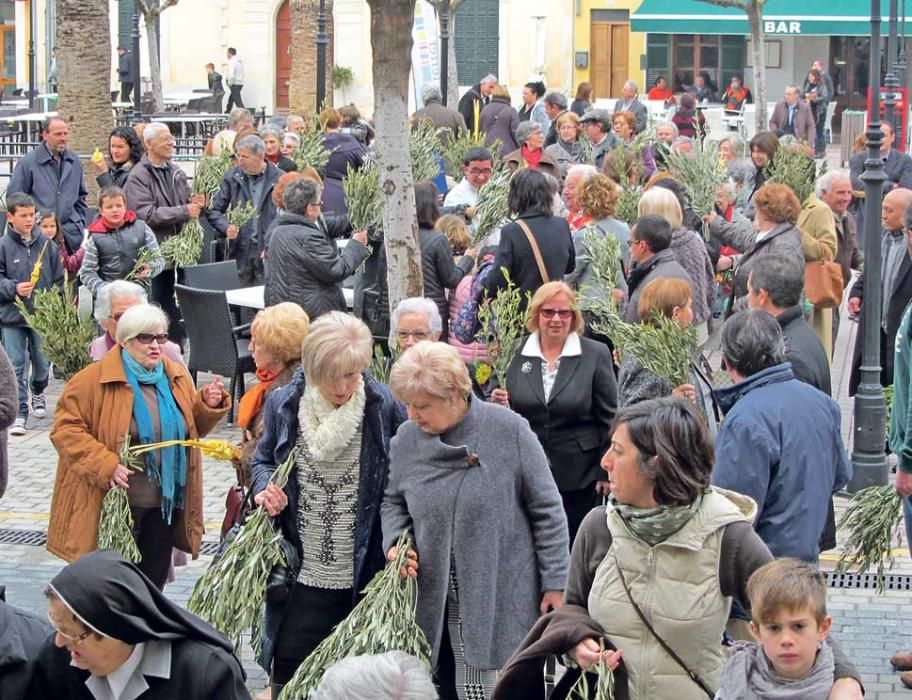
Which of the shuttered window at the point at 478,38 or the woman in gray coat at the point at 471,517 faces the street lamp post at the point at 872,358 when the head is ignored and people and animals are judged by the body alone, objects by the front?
the shuttered window

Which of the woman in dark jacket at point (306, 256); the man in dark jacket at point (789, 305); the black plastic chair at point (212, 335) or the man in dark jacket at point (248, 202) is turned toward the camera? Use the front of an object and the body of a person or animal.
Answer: the man in dark jacket at point (248, 202)

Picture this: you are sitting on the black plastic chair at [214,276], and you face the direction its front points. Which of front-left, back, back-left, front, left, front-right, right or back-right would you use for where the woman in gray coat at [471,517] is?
back-right

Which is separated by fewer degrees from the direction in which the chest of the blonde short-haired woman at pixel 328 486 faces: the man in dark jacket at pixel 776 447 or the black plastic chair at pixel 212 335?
the man in dark jacket

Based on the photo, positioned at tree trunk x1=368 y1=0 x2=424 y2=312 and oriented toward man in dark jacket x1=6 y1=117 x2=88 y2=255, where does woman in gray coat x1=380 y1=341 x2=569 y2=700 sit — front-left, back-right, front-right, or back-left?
back-left

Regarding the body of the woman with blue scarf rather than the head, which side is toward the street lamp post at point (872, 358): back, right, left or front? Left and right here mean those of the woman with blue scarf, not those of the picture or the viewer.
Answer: left

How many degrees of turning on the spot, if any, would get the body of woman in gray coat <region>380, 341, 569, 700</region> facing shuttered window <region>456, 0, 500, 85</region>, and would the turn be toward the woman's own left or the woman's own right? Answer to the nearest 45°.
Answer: approximately 135° to the woman's own right

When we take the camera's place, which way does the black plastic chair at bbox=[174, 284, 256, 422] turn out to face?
facing away from the viewer and to the right of the viewer

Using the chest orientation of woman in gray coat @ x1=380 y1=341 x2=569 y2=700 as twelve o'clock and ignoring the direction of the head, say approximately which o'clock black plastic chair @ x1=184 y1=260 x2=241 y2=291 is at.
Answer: The black plastic chair is roughly at 4 o'clock from the woman in gray coat.

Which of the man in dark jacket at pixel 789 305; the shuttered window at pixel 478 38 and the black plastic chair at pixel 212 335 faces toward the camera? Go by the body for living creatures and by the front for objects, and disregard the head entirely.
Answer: the shuttered window

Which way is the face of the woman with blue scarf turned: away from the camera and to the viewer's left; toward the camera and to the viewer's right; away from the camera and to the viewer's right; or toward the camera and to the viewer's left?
toward the camera and to the viewer's right
